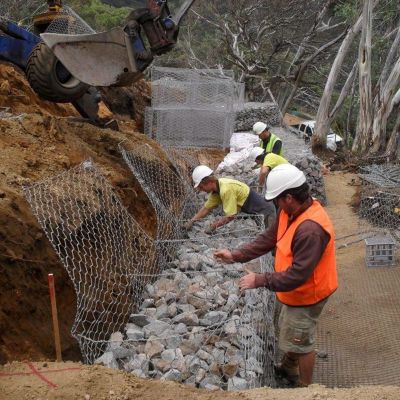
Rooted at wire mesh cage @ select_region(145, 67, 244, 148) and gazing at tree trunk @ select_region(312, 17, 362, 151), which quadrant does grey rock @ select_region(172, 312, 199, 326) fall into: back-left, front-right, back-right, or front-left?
back-right

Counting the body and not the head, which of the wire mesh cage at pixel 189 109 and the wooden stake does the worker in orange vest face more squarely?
the wooden stake

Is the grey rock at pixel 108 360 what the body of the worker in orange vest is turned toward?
yes

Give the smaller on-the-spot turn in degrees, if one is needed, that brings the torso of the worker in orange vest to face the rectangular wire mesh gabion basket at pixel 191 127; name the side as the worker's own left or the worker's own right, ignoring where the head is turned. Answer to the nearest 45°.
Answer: approximately 90° to the worker's own right

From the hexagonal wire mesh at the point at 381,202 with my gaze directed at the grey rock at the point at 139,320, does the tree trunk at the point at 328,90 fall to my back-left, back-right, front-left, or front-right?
back-right

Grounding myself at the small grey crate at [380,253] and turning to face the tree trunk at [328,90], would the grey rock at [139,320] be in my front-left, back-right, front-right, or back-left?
back-left

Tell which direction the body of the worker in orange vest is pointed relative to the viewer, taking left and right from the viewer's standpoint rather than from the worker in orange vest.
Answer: facing to the left of the viewer

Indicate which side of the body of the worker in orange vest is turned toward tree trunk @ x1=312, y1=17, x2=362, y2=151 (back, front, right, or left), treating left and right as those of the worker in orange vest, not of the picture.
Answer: right

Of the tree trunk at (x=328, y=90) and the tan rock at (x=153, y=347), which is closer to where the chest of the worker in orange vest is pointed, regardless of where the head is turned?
the tan rock

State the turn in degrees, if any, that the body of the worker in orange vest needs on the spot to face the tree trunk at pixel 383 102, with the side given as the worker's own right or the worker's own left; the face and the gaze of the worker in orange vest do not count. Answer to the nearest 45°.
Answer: approximately 90° to the worker's own right
